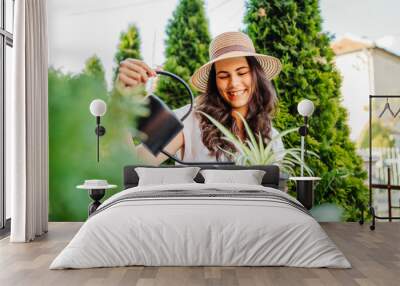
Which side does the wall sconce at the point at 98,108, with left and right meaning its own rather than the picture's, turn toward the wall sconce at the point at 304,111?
left

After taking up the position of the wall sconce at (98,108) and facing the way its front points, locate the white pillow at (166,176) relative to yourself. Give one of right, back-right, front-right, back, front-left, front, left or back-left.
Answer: front-left

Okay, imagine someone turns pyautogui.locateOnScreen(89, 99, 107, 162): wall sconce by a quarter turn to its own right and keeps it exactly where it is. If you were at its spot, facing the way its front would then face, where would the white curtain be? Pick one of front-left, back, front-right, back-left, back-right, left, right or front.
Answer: front-left

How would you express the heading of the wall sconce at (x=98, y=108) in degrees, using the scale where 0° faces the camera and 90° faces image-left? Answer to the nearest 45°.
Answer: approximately 0°

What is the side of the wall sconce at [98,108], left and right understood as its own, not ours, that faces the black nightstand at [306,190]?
left

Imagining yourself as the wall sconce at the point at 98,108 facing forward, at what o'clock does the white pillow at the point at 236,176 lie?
The white pillow is roughly at 10 o'clock from the wall sconce.
